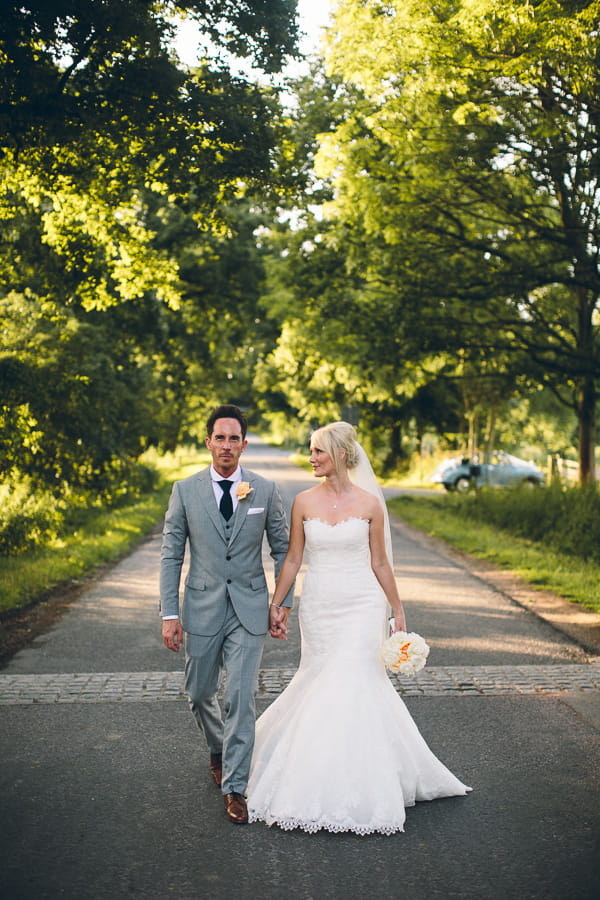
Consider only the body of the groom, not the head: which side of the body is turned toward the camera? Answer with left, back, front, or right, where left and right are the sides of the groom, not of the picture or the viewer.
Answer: front

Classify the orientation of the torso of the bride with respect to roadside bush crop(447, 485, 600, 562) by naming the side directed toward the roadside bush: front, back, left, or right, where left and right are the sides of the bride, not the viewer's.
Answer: back

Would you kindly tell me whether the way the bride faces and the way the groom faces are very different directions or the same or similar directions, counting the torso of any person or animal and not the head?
same or similar directions

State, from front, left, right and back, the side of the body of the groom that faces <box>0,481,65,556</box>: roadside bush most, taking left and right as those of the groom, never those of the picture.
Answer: back

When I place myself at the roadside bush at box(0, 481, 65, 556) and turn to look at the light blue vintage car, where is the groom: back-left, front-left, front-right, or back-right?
back-right

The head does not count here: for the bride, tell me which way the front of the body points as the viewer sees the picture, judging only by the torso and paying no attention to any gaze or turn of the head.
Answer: toward the camera

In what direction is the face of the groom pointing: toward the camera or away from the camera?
toward the camera
